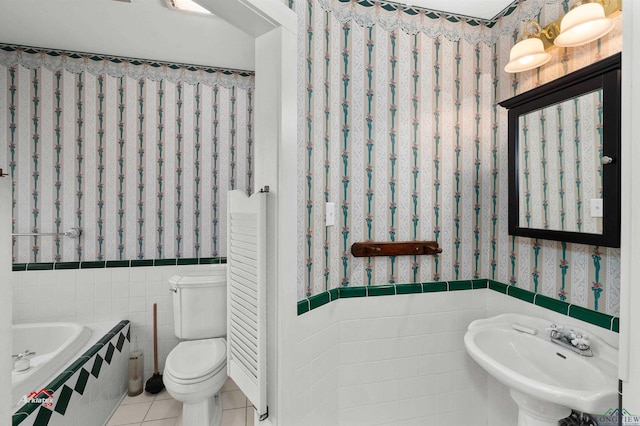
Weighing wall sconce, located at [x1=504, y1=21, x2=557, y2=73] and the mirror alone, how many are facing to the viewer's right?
0

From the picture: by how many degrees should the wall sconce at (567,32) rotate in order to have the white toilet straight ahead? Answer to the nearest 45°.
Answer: approximately 45° to its right

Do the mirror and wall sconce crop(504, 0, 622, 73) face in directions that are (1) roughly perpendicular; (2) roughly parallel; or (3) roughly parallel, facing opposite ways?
roughly parallel

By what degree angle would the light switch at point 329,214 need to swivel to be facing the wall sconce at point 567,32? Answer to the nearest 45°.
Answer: approximately 45° to its left

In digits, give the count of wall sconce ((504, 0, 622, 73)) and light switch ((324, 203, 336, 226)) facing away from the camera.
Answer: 0

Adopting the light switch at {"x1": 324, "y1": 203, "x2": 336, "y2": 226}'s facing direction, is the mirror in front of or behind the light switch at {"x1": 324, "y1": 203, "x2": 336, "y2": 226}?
in front

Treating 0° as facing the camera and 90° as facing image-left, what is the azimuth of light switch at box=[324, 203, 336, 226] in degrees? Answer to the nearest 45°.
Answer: approximately 315°

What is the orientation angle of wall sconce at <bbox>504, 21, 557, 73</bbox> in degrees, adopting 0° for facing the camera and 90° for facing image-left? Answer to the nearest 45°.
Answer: approximately 45°
